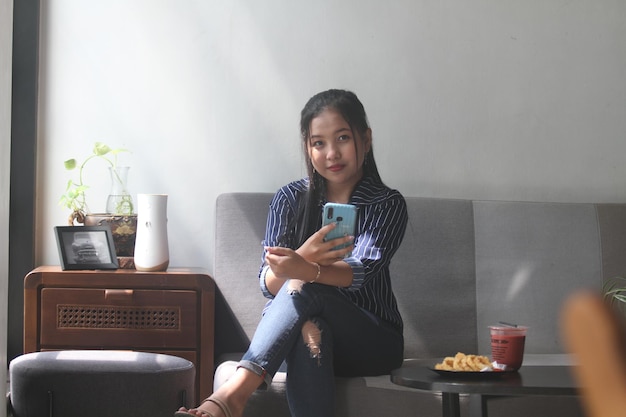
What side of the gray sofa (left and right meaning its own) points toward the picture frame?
right

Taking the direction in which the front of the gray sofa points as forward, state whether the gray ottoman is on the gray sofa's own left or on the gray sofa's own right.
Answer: on the gray sofa's own right

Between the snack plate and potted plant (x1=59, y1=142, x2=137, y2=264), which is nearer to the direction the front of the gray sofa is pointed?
the snack plate

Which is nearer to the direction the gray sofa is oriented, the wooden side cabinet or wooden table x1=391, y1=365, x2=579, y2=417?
the wooden table

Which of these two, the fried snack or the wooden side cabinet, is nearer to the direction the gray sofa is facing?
the fried snack

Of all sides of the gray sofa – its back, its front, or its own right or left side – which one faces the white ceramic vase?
right

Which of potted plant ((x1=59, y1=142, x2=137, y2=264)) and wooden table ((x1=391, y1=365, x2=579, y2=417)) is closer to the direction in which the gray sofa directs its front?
the wooden table

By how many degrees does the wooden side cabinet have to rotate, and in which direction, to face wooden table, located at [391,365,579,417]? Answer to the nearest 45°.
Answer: approximately 45° to its left

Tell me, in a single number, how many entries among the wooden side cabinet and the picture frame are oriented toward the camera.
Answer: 2

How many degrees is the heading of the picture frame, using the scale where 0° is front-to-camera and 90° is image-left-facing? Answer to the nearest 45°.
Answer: approximately 0°
